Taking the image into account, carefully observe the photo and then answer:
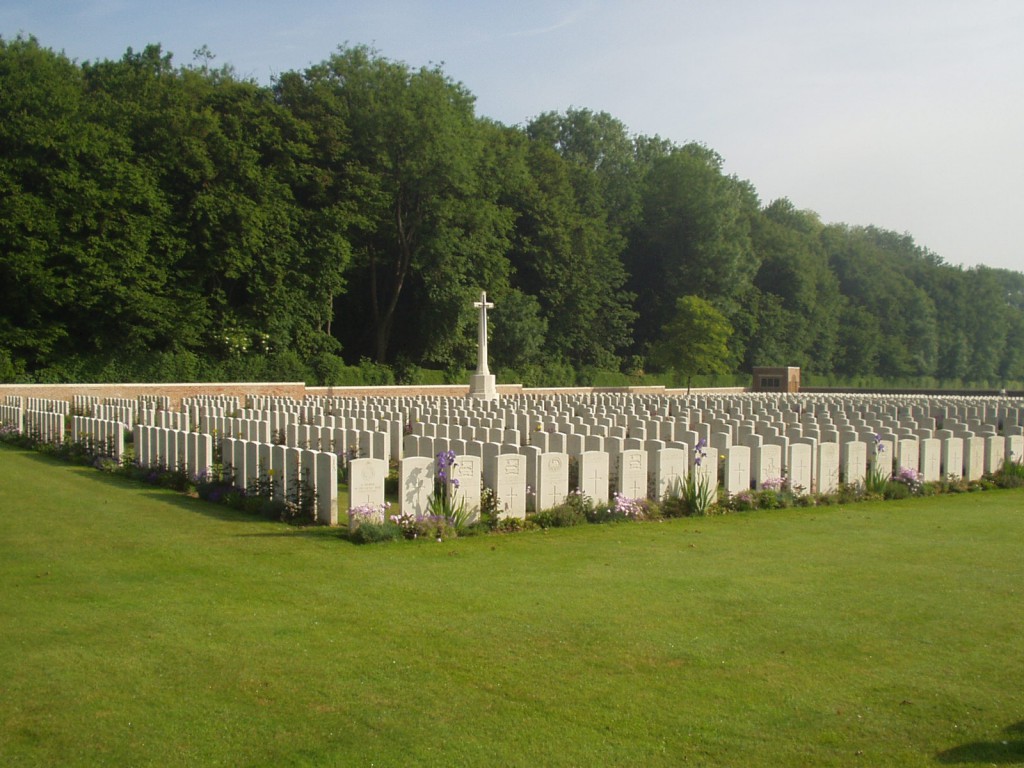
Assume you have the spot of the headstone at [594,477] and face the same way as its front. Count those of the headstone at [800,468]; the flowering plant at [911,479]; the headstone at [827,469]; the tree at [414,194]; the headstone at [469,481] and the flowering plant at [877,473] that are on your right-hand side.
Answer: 1

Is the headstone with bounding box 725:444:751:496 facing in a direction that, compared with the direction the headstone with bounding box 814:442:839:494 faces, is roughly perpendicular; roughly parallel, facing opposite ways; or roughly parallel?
roughly parallel

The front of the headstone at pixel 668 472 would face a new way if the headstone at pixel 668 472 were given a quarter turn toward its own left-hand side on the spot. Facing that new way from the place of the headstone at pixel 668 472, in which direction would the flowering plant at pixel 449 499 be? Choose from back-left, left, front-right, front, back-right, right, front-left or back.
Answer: back

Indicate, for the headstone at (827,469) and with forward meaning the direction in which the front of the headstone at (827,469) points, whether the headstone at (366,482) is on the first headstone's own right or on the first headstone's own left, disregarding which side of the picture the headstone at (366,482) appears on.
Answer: on the first headstone's own right

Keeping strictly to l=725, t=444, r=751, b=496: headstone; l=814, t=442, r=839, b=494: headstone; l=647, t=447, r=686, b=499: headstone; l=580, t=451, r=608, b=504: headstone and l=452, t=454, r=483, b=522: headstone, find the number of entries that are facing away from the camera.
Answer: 0

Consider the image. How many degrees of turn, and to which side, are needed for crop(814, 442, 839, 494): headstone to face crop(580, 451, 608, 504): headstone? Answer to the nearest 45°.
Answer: approximately 90° to its right

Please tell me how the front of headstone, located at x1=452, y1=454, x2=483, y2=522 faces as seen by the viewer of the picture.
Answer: facing the viewer

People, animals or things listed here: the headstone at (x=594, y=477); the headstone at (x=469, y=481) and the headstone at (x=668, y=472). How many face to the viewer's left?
0

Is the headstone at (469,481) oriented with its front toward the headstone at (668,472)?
no

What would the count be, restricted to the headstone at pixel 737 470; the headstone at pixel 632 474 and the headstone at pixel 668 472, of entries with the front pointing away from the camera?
0

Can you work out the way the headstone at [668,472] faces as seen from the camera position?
facing the viewer and to the right of the viewer

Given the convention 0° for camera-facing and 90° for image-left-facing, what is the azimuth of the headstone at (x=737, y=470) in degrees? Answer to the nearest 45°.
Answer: approximately 315°

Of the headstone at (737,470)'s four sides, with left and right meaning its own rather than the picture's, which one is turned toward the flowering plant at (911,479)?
left

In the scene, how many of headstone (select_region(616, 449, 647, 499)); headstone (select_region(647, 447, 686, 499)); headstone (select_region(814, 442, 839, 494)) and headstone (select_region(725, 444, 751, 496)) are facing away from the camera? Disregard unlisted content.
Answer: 0

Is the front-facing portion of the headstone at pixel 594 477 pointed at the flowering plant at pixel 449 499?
no

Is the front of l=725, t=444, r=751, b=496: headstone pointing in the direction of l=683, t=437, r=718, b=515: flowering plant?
no

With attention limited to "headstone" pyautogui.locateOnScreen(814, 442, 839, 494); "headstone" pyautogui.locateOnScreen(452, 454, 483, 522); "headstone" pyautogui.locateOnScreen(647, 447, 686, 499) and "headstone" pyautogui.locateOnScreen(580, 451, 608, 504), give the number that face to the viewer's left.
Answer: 0

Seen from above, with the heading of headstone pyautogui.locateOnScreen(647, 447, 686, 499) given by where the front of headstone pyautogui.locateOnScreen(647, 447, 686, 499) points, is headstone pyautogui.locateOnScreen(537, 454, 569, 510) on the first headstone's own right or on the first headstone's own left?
on the first headstone's own right
